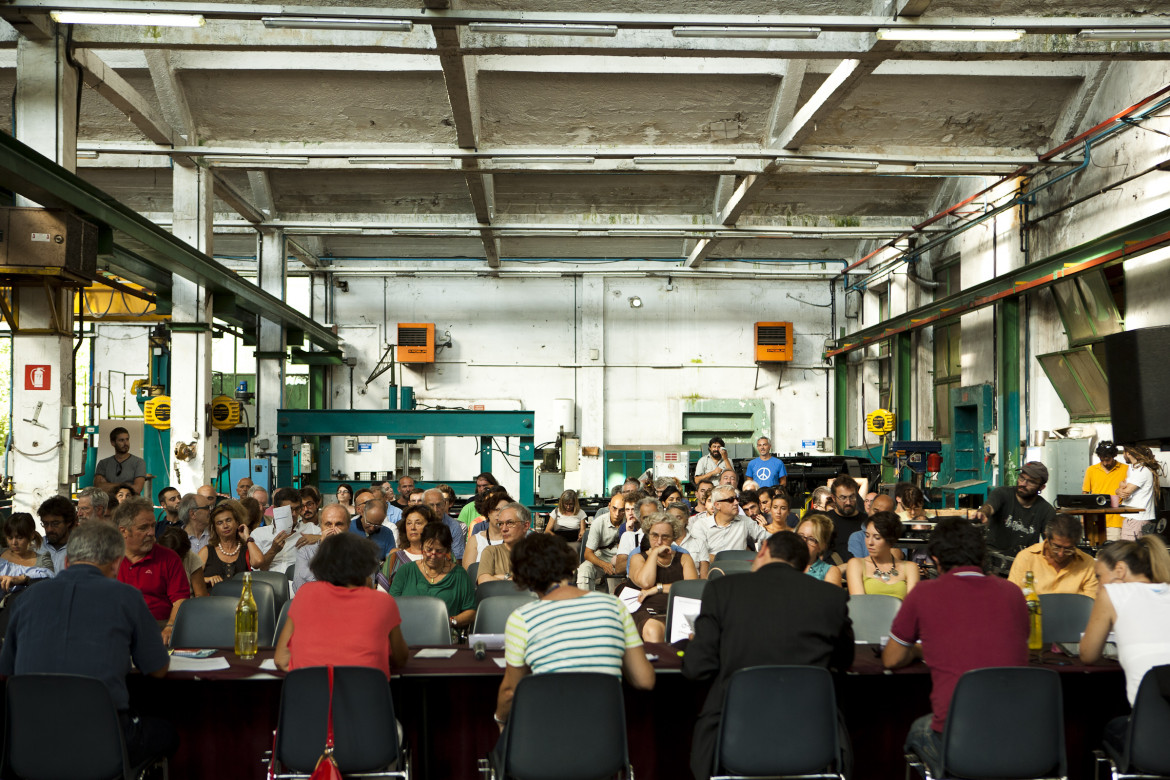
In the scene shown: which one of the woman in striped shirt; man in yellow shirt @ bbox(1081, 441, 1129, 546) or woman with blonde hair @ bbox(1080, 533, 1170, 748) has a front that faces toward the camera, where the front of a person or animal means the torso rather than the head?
the man in yellow shirt

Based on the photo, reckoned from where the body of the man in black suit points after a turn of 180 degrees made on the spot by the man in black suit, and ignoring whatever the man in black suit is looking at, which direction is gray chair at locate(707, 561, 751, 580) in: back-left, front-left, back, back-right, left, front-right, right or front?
back

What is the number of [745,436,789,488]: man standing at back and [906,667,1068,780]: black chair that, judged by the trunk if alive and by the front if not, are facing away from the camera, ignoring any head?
1

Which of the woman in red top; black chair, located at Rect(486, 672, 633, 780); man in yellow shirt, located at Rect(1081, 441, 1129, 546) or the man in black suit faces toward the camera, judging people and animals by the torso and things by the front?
the man in yellow shirt

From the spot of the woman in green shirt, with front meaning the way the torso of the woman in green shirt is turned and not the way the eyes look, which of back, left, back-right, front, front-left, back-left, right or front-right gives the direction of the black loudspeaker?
left

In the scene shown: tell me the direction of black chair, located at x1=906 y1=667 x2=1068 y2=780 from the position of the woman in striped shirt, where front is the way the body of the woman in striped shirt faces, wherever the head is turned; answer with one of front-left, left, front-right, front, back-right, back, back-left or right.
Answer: right

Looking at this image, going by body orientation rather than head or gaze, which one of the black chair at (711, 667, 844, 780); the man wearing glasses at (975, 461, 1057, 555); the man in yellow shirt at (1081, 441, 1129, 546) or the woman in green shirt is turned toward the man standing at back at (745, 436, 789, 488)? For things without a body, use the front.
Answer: the black chair

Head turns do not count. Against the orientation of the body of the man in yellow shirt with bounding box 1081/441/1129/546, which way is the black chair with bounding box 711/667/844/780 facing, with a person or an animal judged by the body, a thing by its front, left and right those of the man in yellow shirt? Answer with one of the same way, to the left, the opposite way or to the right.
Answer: the opposite way

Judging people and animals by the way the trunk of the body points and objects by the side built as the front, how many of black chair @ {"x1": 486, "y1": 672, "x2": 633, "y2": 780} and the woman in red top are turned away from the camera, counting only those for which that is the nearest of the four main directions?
2

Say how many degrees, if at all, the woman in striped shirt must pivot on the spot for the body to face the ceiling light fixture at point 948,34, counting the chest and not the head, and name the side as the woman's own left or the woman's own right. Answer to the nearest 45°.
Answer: approximately 45° to the woman's own right

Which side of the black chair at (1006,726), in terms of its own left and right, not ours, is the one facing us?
back
